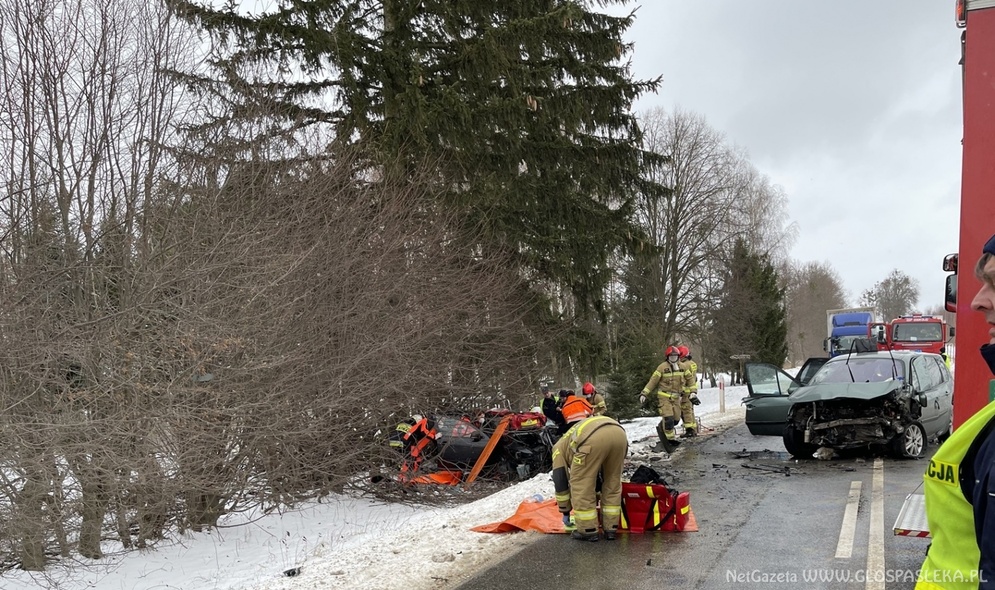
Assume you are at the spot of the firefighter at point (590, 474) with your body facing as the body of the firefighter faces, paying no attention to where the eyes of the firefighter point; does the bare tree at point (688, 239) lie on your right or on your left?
on your right

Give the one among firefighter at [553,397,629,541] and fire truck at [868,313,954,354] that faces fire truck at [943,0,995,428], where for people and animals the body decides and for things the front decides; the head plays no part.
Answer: fire truck at [868,313,954,354]

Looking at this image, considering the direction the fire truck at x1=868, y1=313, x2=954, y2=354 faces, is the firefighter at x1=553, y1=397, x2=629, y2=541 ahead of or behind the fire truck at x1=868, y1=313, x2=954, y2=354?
ahead

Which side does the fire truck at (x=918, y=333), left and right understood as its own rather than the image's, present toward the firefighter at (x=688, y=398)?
front

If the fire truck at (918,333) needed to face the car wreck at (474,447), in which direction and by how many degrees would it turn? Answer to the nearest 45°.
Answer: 0° — it already faces it

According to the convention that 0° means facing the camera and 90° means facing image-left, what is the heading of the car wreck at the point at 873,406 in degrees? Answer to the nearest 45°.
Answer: approximately 45°

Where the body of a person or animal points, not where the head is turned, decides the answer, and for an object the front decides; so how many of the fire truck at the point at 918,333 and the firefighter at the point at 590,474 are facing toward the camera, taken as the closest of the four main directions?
1

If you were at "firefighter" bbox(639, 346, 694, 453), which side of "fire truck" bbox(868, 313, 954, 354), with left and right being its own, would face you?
front

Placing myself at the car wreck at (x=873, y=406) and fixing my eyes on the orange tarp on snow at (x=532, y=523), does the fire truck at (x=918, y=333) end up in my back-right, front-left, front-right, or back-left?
back-right

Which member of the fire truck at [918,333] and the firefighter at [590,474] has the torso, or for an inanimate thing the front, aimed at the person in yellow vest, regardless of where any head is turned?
the fire truck

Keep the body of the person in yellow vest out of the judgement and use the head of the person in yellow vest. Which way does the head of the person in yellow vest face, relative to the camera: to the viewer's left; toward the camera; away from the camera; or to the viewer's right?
to the viewer's left

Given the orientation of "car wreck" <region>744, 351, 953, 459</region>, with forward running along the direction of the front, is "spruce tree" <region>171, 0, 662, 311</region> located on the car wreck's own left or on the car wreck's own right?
on the car wreck's own right

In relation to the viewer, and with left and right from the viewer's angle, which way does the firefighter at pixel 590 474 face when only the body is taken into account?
facing away from the viewer and to the left of the viewer

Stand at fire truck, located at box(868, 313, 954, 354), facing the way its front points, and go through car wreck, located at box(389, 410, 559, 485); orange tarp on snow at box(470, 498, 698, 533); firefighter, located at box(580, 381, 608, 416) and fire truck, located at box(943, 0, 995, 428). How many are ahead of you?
4
